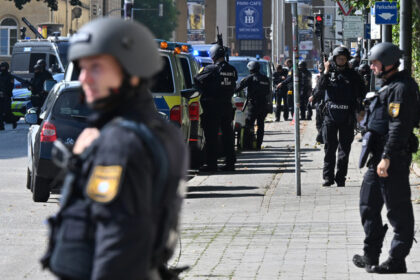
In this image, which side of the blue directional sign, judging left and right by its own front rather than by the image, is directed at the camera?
front

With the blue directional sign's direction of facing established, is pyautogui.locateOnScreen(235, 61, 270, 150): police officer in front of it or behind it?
behind

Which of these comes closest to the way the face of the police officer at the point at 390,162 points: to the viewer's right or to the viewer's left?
to the viewer's left

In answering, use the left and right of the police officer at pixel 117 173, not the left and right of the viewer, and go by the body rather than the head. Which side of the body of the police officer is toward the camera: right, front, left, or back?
left

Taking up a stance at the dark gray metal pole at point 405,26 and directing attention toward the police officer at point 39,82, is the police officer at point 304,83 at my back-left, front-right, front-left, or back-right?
front-right

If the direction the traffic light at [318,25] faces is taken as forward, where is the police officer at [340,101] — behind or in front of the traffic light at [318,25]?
in front

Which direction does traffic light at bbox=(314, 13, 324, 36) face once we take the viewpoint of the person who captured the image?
facing the viewer

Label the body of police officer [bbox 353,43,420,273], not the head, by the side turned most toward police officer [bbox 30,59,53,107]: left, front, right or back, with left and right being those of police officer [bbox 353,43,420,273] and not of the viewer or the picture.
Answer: right
